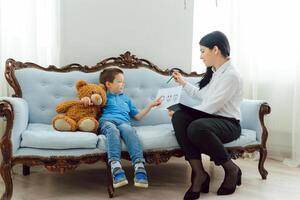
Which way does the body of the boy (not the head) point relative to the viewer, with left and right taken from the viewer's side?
facing the viewer and to the right of the viewer

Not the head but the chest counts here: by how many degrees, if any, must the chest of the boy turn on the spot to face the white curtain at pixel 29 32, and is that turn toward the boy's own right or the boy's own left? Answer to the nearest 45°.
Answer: approximately 180°

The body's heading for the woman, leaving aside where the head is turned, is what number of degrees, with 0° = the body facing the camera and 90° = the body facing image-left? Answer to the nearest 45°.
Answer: approximately 90°

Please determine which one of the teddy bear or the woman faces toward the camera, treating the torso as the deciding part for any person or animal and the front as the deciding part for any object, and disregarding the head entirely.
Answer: the teddy bear

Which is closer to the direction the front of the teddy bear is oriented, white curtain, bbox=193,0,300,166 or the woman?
the woman

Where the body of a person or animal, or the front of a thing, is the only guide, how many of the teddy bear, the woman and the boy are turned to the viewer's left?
1

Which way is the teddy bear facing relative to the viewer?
toward the camera

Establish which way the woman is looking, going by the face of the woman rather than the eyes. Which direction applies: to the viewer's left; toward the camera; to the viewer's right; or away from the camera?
to the viewer's left

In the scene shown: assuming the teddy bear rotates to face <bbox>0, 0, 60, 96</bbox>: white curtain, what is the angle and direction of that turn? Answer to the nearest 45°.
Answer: approximately 135° to its right

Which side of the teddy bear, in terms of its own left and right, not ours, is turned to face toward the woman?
left

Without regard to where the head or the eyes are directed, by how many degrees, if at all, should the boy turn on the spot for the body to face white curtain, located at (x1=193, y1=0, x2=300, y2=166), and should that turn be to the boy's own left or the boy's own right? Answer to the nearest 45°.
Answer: approximately 90° to the boy's own left

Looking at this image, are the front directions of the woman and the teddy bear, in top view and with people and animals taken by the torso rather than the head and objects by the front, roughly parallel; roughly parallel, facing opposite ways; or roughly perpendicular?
roughly perpendicular
